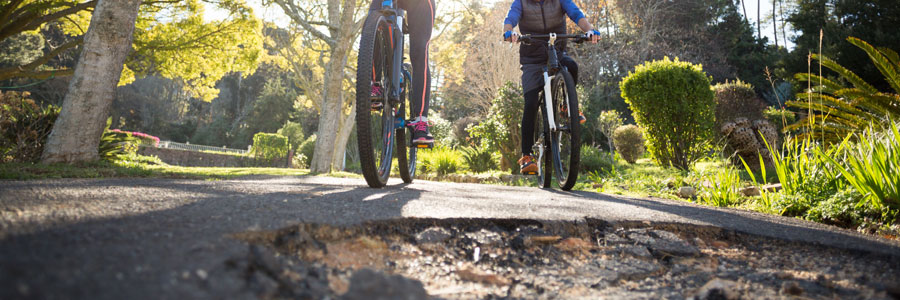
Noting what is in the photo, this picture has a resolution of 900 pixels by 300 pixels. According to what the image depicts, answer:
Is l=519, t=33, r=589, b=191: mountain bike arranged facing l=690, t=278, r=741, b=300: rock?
yes

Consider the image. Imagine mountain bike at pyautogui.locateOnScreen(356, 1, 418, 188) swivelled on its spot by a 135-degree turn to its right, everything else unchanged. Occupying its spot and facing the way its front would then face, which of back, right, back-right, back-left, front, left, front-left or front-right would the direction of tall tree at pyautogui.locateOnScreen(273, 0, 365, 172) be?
front-right

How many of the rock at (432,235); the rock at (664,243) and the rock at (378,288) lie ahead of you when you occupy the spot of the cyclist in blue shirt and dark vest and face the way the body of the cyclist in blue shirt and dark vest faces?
3

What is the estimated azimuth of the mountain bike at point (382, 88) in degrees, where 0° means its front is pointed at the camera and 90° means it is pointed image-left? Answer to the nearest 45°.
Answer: approximately 0°

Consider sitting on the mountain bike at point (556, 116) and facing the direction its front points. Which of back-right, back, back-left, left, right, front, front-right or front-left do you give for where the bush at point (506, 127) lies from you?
back

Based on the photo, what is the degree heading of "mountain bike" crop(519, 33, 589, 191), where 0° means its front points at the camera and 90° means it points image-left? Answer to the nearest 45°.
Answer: approximately 0°

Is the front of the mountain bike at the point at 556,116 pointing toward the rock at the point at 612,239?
yes

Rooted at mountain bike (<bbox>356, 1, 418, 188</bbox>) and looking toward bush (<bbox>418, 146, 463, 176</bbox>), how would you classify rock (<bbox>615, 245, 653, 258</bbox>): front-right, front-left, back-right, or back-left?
back-right

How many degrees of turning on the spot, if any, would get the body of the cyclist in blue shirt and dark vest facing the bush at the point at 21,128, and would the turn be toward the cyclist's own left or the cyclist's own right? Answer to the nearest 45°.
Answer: approximately 90° to the cyclist's own right

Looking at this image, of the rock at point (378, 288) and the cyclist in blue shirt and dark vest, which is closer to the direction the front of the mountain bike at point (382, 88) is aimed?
the rock

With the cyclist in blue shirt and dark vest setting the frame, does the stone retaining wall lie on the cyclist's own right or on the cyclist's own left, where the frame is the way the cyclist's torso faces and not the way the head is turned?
on the cyclist's own right
